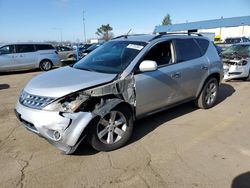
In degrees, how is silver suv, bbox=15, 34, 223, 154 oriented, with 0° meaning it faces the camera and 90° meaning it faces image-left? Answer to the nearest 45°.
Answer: approximately 45°

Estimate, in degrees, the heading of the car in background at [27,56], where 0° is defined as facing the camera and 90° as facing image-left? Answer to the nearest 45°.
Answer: approximately 90°

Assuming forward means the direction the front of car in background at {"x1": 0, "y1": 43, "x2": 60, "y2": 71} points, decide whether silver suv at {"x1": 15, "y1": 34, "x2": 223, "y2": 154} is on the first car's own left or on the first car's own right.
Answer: on the first car's own left

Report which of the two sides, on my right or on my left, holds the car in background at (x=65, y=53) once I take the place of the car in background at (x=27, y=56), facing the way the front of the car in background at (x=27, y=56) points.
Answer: on my right

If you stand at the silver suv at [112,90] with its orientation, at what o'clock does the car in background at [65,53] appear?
The car in background is roughly at 4 o'clock from the silver suv.

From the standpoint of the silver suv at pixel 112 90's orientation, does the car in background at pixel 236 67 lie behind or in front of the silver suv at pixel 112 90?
behind

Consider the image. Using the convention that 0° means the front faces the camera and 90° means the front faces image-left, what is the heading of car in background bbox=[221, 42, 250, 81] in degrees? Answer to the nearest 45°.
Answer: approximately 45°

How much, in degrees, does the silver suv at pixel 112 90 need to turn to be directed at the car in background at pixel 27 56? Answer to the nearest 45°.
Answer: approximately 90° to its right

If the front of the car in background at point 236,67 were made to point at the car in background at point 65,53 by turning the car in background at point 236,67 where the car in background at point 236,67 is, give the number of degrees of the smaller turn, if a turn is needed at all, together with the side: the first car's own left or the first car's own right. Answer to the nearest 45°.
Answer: approximately 90° to the first car's own right

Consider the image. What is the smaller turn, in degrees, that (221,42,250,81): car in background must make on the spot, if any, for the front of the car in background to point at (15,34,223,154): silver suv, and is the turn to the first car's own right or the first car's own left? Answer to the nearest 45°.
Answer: approximately 45° to the first car's own left
